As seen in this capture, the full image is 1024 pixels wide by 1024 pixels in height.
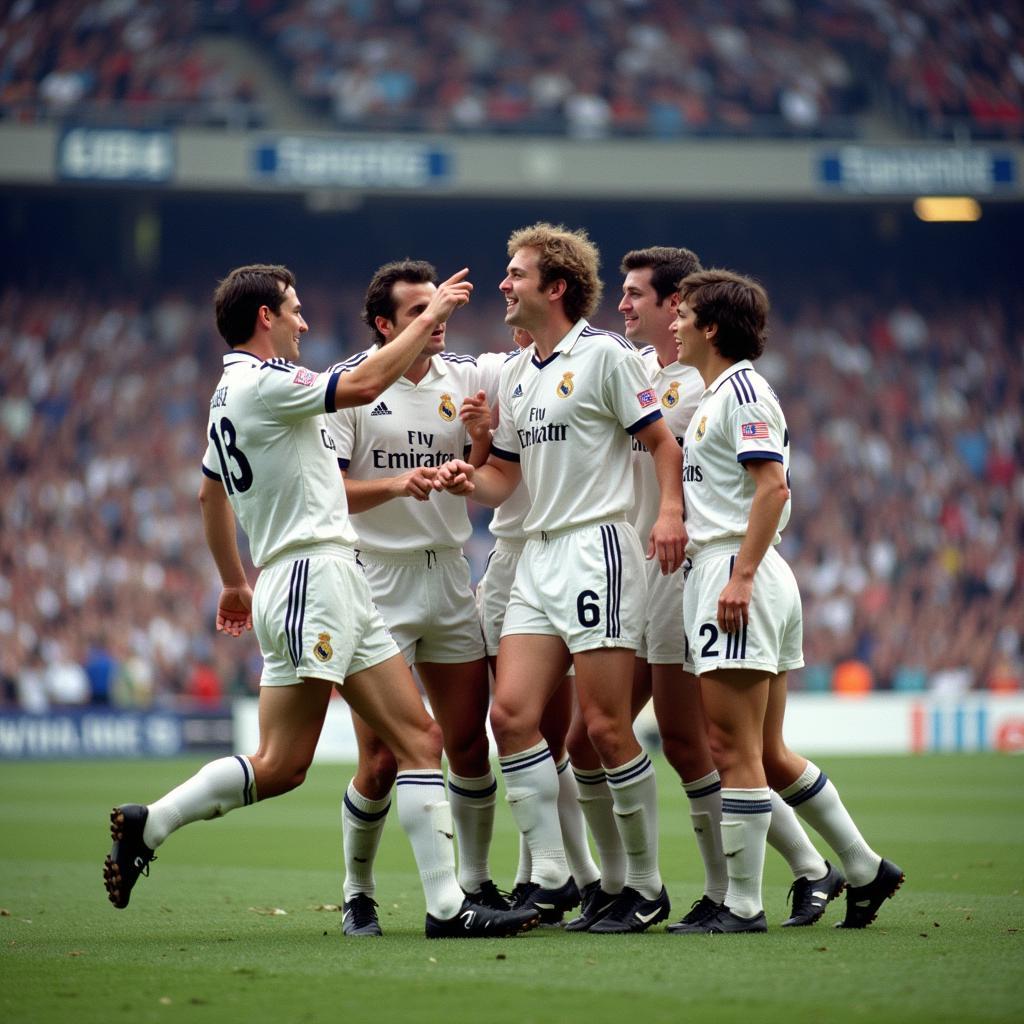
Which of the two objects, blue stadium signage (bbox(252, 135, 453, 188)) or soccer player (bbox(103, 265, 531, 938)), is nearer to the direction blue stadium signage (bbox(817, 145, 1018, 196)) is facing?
the soccer player

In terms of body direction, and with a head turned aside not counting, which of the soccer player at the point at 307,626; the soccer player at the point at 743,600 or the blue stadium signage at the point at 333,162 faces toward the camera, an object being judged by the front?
the blue stadium signage

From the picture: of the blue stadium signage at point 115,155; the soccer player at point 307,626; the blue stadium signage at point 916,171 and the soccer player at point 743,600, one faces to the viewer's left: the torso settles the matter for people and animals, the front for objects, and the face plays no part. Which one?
the soccer player at point 743,600

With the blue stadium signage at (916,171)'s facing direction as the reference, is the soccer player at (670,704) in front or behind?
in front

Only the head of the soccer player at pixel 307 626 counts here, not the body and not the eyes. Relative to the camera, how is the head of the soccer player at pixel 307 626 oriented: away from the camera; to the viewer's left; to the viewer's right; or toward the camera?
to the viewer's right

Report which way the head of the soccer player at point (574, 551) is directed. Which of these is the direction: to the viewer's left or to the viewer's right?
to the viewer's left

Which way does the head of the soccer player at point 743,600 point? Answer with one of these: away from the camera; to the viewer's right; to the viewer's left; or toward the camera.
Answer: to the viewer's left

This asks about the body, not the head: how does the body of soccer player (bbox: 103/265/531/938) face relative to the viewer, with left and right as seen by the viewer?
facing to the right of the viewer

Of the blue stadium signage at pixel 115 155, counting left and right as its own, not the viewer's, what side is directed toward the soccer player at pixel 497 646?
front

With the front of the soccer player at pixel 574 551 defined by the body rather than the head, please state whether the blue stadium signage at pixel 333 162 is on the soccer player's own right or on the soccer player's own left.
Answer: on the soccer player's own right

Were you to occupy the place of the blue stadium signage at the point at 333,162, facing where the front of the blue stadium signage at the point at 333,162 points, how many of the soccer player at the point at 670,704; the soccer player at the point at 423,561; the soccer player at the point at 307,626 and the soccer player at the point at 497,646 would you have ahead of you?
4

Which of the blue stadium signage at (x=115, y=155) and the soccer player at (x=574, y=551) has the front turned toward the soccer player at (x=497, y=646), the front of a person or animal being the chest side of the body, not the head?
the blue stadium signage

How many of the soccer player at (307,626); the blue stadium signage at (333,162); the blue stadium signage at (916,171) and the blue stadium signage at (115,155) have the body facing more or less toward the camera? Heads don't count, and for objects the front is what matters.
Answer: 3

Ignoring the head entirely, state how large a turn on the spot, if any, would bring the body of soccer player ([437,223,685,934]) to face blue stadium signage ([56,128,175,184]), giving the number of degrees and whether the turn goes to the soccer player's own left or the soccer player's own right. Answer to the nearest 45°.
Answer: approximately 135° to the soccer player's own right

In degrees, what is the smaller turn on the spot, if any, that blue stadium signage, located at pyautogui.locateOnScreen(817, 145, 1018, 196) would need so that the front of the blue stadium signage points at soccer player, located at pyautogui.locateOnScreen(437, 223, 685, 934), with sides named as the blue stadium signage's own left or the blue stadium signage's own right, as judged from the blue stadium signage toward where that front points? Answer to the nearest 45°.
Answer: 0° — it already faces them
